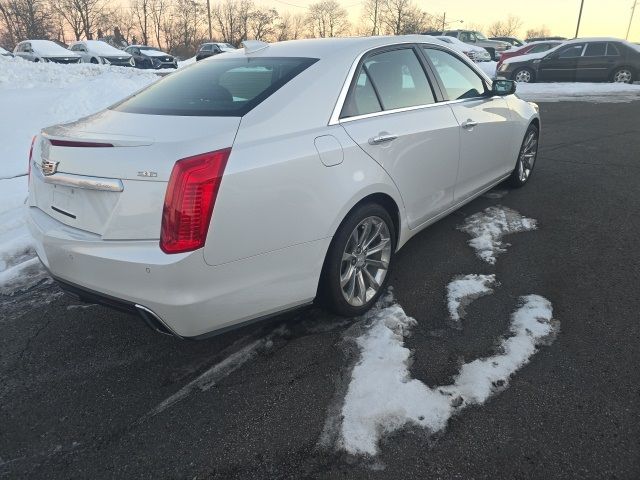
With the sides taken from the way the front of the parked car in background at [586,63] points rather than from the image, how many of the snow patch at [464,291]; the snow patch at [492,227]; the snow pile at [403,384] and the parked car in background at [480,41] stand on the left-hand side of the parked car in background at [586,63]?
3

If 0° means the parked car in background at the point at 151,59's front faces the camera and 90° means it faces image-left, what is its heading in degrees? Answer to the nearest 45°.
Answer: approximately 315°

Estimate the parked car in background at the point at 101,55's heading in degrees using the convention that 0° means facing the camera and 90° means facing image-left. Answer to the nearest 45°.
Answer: approximately 315°

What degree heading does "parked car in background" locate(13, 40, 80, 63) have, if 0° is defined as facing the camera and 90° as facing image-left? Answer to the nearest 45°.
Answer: approximately 315°

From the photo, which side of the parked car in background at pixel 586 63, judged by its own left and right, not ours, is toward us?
left

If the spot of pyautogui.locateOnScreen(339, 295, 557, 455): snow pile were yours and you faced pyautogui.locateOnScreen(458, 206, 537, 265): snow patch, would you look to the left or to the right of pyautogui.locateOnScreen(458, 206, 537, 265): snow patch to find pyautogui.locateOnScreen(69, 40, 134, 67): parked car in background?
left

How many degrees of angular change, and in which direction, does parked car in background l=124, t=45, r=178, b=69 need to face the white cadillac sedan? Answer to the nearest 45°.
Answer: approximately 45° to its right

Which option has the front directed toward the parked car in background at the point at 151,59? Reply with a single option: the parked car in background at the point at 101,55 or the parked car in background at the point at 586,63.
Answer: the parked car in background at the point at 586,63

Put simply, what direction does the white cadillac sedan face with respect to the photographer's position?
facing away from the viewer and to the right of the viewer
